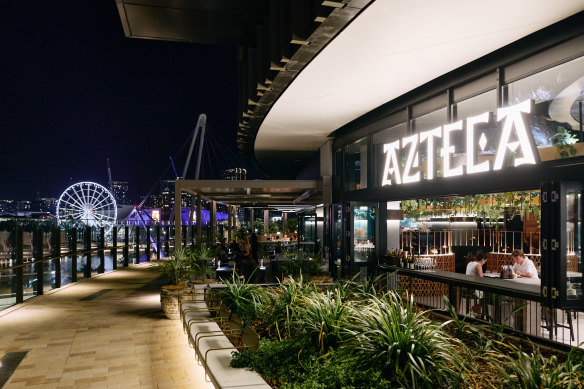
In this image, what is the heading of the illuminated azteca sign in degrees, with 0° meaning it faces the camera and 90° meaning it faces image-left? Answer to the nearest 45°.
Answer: approximately 45°

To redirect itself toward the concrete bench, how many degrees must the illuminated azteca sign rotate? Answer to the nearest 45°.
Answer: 0° — it already faces it

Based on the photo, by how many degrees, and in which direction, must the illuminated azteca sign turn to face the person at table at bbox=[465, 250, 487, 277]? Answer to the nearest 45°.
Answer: approximately 135° to its right

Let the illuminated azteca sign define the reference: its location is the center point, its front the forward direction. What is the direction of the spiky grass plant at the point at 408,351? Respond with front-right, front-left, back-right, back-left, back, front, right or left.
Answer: front-left

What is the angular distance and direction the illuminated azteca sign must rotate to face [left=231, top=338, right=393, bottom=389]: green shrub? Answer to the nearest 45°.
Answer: approximately 45° to its left
